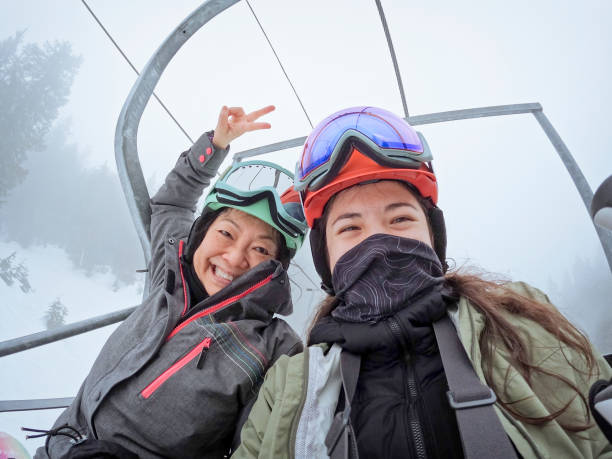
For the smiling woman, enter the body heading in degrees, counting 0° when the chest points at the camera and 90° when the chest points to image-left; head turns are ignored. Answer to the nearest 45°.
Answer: approximately 0°

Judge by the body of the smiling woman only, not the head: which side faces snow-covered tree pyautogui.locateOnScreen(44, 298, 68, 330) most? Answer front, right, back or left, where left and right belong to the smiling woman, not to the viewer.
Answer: back

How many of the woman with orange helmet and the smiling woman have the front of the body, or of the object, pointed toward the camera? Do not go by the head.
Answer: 2

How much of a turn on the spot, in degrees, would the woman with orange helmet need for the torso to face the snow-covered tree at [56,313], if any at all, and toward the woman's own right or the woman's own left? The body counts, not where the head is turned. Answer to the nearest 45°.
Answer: approximately 135° to the woman's own right
